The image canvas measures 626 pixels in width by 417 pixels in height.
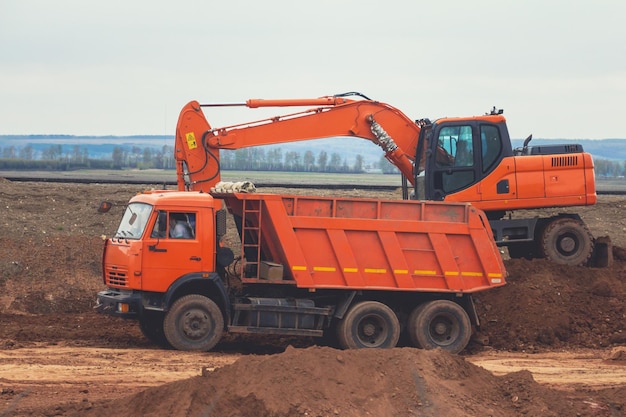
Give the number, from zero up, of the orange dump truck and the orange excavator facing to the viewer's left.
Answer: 2

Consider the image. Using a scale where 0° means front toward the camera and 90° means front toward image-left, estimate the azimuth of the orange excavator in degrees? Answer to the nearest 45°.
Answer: approximately 90°

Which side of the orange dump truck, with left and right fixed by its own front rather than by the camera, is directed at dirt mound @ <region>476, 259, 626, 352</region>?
back

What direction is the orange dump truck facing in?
to the viewer's left

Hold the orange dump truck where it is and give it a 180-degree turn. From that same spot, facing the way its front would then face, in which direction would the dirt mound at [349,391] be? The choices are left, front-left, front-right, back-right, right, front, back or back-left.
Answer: right

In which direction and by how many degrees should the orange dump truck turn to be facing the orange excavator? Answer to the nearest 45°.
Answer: approximately 135° to its right
